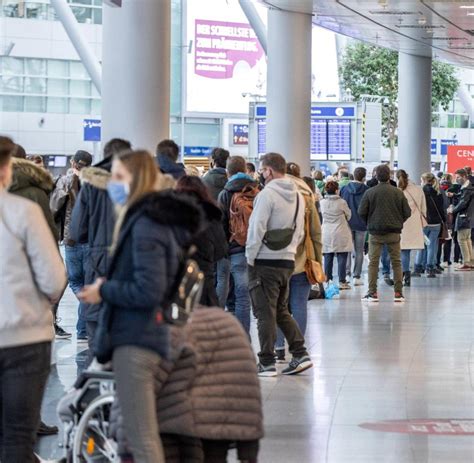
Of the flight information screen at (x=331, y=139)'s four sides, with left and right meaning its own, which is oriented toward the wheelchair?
front

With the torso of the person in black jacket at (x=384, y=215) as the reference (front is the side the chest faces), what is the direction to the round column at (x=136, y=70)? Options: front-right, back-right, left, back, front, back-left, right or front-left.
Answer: back-left

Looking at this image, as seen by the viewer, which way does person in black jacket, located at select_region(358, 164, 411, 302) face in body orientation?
away from the camera

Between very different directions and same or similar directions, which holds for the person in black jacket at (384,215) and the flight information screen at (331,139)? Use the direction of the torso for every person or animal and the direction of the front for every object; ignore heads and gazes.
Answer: very different directions

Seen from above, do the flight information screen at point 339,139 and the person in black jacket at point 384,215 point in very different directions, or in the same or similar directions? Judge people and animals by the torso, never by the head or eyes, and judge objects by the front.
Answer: very different directions

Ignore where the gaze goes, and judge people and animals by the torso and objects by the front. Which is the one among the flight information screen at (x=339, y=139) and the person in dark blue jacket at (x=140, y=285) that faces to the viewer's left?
the person in dark blue jacket

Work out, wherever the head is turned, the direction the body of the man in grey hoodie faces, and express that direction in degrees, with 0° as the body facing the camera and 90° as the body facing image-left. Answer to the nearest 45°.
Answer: approximately 135°

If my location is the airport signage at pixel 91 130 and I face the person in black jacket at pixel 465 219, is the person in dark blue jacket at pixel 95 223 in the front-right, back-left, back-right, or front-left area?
front-right

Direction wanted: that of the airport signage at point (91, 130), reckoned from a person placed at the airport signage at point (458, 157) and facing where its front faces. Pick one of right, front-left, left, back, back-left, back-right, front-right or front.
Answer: right

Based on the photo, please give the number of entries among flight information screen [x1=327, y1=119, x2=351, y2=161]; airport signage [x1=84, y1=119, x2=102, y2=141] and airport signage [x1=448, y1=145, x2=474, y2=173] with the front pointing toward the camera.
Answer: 3

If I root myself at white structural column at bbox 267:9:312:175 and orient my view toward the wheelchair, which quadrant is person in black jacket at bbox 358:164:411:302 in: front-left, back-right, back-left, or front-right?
front-left

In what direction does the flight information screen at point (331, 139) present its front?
toward the camera

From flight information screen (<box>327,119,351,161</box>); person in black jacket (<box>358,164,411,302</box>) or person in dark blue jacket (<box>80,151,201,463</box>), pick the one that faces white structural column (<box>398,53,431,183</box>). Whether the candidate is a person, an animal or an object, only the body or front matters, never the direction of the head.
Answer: person in black jacket (<box>358,164,411,302</box>)

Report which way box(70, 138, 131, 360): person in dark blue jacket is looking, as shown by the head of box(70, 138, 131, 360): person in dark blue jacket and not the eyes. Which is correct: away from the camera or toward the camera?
away from the camera
